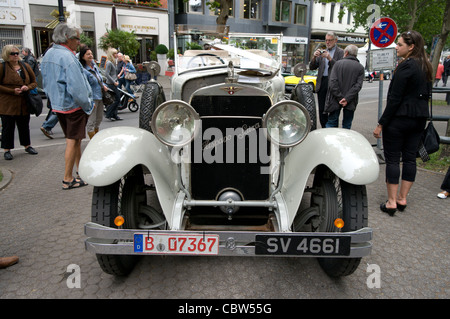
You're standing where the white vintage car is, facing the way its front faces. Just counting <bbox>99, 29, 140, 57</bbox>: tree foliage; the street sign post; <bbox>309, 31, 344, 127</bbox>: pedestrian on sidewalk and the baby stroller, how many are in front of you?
0

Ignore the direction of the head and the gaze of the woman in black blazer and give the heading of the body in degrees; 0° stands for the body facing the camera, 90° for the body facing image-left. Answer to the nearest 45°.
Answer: approximately 135°

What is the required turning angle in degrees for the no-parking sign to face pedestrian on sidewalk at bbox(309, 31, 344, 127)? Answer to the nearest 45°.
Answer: approximately 90° to its right

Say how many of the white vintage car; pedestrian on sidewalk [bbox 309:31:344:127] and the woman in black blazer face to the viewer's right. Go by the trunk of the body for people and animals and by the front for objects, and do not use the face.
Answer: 0

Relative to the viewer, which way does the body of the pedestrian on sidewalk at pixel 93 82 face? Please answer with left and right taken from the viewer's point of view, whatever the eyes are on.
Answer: facing the viewer and to the right of the viewer

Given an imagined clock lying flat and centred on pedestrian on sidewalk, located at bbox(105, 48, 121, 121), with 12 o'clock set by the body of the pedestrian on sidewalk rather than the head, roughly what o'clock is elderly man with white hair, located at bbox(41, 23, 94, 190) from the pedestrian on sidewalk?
The elderly man with white hair is roughly at 3 o'clock from the pedestrian on sidewalk.

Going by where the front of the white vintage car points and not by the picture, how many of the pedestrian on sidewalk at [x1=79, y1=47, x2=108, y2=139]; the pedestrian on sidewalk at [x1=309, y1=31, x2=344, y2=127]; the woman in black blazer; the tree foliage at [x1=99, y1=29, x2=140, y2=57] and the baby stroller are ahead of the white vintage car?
0

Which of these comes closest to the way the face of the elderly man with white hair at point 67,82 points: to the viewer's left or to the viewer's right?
to the viewer's right

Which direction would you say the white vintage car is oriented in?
toward the camera

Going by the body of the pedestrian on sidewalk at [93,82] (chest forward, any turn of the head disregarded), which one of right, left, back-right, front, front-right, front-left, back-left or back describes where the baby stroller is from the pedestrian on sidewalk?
back-left

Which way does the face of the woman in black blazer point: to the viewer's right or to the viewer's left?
to the viewer's left

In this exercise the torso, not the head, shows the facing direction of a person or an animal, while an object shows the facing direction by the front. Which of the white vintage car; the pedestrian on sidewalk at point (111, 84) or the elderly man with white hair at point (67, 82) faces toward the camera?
the white vintage car
